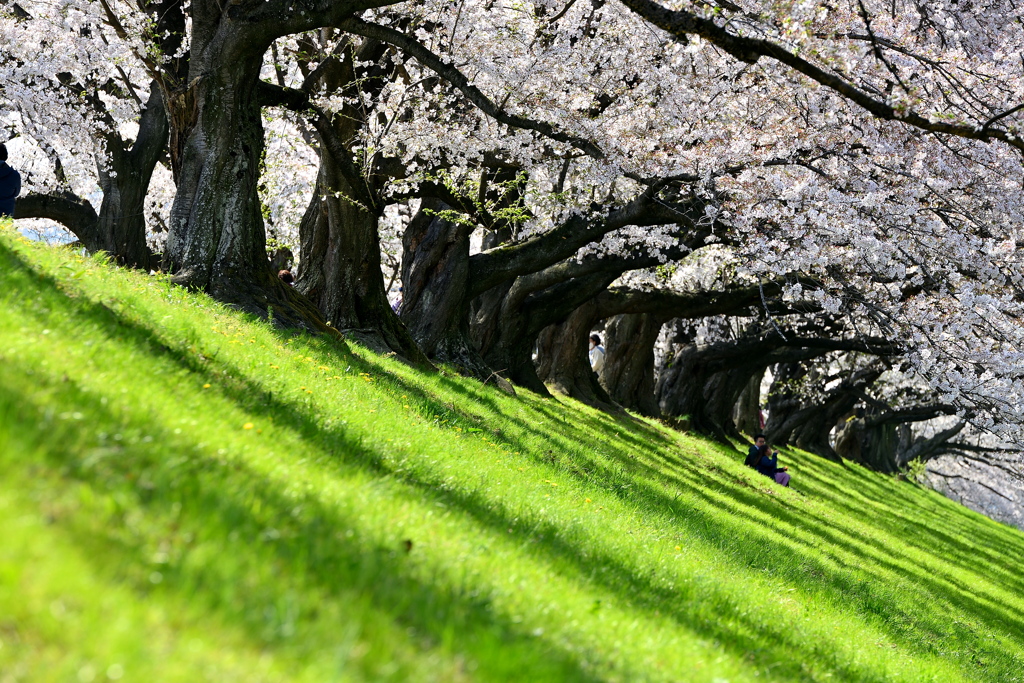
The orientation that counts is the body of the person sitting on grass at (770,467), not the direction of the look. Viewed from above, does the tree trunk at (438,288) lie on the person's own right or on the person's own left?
on the person's own right
